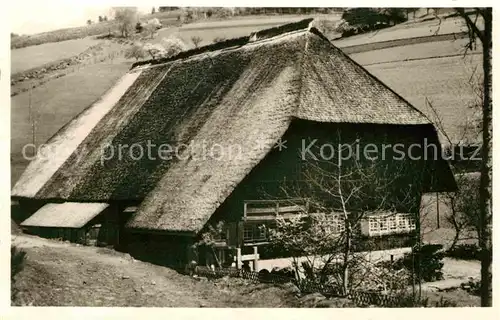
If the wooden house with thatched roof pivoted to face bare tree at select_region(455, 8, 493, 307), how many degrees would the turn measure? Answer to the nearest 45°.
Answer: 0° — it already faces it

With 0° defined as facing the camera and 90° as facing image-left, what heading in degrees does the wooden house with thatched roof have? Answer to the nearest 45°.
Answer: approximately 315°

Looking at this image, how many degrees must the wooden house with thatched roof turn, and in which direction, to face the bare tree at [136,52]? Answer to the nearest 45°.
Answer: approximately 180°

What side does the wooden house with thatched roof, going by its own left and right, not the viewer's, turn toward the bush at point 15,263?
right
